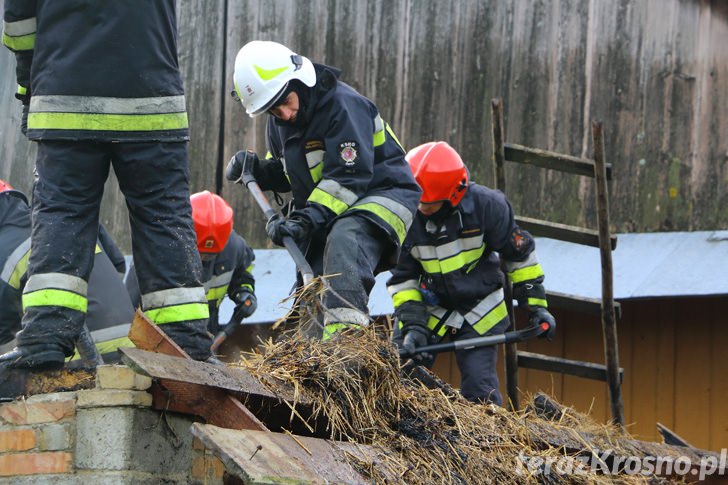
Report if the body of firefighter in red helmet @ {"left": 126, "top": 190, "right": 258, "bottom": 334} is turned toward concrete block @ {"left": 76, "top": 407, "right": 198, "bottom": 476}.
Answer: yes

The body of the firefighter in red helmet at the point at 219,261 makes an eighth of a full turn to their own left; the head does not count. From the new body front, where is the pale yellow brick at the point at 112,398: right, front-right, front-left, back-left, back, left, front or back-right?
front-right

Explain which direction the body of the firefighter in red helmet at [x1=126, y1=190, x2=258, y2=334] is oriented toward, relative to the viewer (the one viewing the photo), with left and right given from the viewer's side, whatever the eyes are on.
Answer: facing the viewer

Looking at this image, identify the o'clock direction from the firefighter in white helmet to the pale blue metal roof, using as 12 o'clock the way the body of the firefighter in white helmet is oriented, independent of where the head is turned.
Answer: The pale blue metal roof is roughly at 6 o'clock from the firefighter in white helmet.

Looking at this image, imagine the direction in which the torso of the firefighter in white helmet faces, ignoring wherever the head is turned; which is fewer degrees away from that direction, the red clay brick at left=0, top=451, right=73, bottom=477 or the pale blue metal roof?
the red clay brick

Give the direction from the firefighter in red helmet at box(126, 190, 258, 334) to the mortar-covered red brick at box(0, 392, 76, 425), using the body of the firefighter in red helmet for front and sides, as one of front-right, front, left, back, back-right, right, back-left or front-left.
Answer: front

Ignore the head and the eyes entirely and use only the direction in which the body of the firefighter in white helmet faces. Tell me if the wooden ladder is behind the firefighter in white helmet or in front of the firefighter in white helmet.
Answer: behind

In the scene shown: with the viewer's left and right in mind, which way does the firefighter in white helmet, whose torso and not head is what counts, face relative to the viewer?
facing the viewer and to the left of the viewer

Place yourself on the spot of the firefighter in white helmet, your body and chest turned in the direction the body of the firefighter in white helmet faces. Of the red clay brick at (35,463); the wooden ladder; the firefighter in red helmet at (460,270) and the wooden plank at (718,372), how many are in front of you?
1

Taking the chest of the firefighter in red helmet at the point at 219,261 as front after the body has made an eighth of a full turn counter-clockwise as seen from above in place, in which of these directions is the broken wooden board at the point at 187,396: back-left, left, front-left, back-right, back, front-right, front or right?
front-right

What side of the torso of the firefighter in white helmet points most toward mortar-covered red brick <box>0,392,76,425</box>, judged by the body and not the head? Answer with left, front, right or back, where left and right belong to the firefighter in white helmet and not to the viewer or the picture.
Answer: front

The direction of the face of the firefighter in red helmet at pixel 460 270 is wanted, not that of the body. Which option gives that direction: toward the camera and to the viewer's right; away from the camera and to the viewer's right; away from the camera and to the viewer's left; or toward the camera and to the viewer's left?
toward the camera and to the viewer's left

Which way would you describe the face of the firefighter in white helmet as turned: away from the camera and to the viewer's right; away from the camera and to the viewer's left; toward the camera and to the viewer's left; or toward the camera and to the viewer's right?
toward the camera and to the viewer's left

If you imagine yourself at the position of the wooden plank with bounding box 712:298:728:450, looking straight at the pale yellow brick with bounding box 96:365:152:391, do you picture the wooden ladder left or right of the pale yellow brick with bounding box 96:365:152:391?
right

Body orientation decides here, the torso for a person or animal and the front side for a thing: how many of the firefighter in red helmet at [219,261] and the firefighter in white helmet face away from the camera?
0
